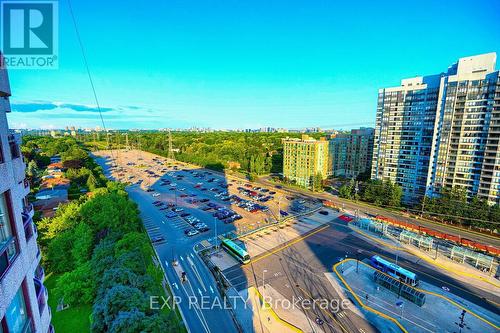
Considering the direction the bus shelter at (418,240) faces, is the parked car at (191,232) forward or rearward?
forward

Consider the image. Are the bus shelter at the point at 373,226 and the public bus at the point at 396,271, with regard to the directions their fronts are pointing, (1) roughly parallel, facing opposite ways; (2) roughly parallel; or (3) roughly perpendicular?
roughly perpendicular

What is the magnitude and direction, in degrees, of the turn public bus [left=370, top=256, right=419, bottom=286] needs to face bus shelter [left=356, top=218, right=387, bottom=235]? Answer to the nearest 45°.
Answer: approximately 135° to its left

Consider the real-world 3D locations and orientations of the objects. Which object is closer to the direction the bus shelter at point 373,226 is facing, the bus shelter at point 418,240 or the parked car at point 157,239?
the parked car

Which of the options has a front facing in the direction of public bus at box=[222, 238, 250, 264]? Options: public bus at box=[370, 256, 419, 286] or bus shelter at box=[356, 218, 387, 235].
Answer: the bus shelter

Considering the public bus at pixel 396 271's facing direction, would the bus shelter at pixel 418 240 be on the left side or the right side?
on its left

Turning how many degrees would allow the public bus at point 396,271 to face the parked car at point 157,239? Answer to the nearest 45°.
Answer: approximately 135° to its right

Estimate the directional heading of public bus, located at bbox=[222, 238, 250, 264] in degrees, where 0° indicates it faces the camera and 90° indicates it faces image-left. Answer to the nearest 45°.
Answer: approximately 315°

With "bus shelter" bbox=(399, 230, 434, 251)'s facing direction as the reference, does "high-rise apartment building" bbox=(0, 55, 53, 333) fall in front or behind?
in front

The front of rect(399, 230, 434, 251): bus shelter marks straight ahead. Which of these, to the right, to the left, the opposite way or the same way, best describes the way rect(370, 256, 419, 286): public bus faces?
to the left

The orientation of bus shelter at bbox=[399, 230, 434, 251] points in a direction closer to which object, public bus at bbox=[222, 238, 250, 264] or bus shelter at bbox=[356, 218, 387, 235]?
the public bus

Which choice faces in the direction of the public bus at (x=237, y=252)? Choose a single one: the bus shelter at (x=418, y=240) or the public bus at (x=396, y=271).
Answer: the bus shelter

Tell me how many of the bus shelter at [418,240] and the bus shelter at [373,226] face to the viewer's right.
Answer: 0

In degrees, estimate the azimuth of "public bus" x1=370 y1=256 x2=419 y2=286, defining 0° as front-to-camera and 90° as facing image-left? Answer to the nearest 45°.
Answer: approximately 315°

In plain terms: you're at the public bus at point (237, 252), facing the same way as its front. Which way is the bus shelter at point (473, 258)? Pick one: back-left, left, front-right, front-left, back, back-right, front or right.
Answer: front-left
